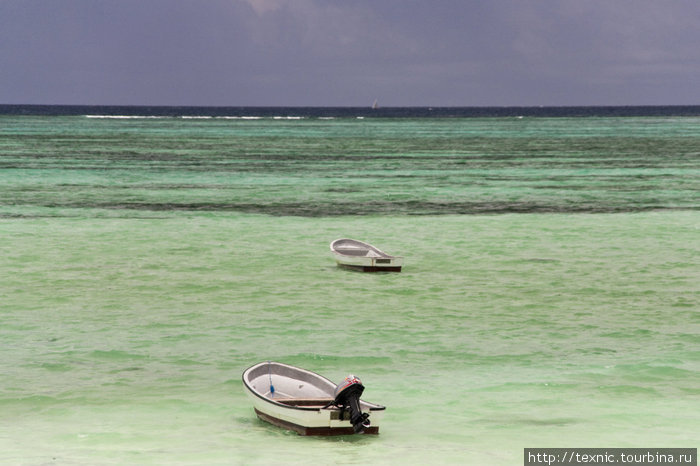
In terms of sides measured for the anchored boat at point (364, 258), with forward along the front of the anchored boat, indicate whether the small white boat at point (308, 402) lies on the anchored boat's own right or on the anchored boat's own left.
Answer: on the anchored boat's own left

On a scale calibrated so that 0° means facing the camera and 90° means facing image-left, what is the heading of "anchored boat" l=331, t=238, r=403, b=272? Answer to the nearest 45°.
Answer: approximately 135°

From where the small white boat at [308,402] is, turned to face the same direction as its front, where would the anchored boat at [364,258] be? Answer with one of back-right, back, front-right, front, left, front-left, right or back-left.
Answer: front-right

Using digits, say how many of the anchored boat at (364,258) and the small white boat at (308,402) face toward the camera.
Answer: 0

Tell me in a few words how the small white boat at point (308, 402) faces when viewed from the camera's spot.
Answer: facing away from the viewer and to the left of the viewer
